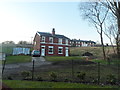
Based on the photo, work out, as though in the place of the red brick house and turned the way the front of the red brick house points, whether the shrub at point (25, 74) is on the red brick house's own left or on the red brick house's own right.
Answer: on the red brick house's own right

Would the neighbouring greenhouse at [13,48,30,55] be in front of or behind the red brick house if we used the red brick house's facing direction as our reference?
behind

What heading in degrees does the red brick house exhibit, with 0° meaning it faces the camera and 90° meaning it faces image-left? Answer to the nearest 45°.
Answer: approximately 315°

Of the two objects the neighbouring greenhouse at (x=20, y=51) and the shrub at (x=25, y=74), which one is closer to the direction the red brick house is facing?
the shrub
